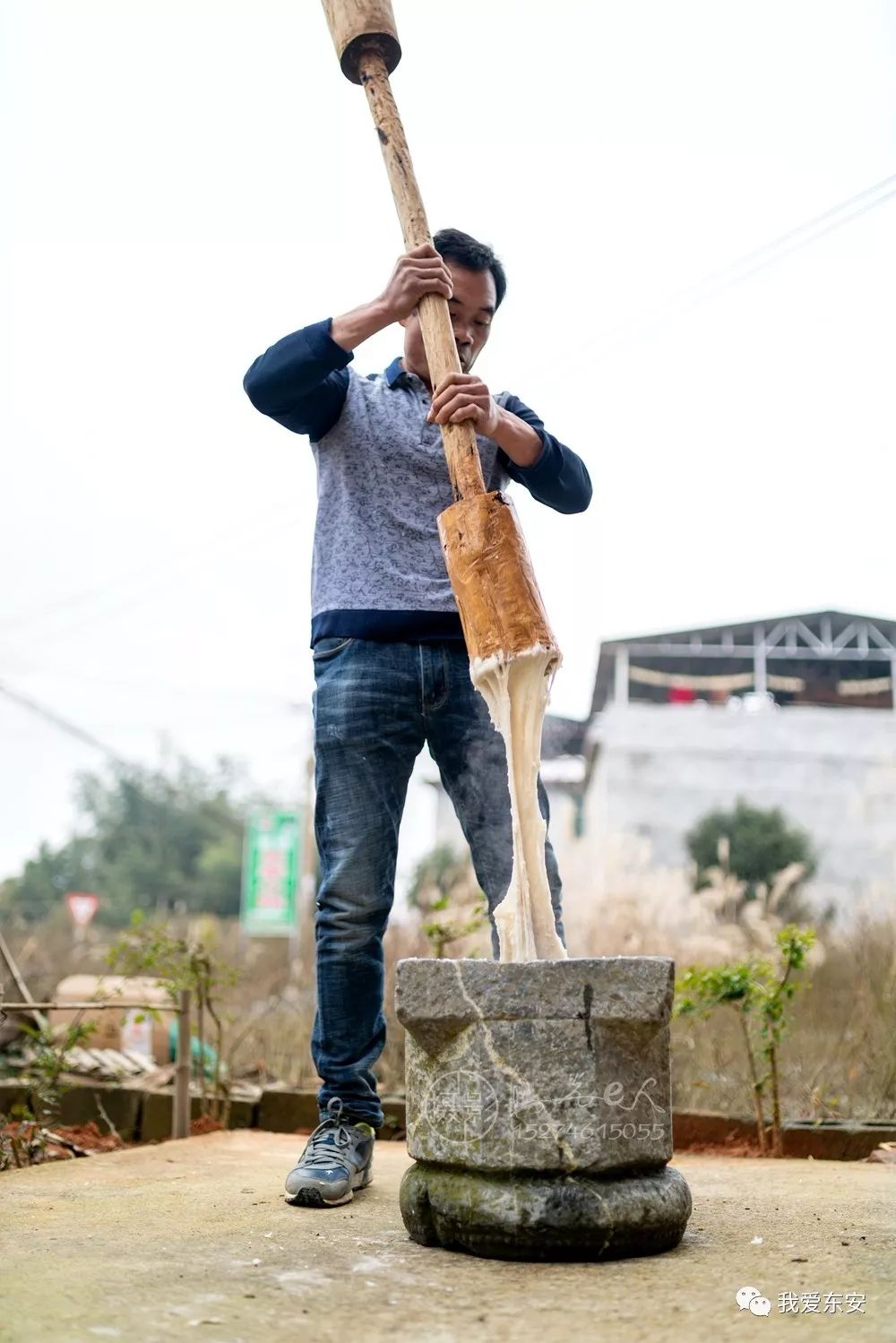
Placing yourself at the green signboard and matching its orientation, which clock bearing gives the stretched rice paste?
The stretched rice paste is roughly at 12 o'clock from the green signboard.

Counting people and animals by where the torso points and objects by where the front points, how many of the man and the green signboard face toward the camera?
2

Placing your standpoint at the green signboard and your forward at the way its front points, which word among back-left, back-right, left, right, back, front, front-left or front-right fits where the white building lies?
back-left

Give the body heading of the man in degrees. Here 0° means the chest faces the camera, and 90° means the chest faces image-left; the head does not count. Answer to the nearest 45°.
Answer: approximately 0°

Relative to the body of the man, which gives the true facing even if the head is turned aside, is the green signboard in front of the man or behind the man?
behind

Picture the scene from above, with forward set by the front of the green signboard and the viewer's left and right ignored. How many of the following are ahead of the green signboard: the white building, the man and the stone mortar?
2

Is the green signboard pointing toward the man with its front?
yes

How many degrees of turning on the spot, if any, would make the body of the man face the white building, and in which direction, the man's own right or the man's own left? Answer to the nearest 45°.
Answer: approximately 180°

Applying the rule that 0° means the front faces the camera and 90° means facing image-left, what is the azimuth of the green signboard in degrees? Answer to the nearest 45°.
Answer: approximately 0°
